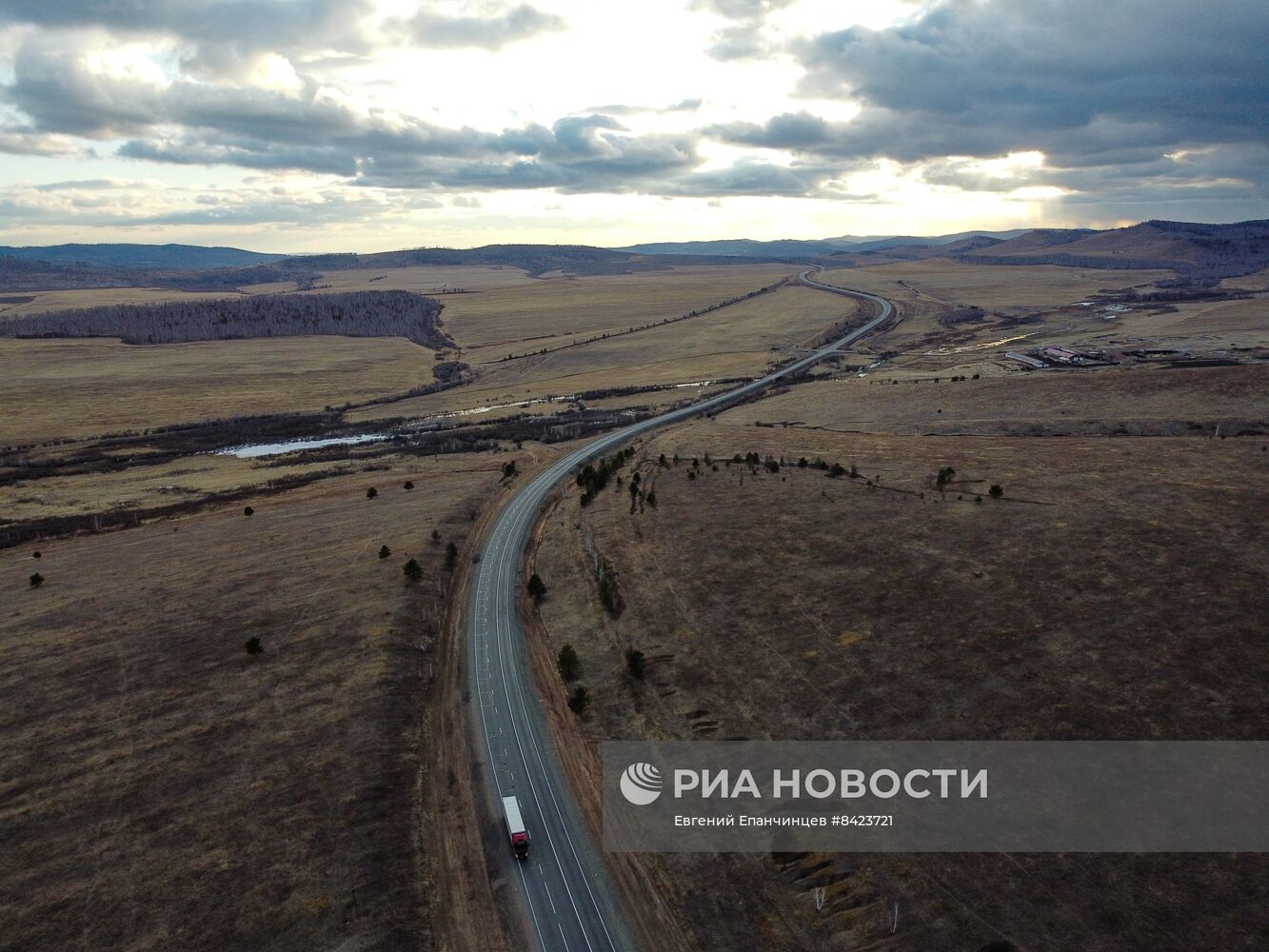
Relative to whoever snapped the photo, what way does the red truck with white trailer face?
facing the viewer
